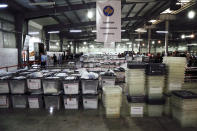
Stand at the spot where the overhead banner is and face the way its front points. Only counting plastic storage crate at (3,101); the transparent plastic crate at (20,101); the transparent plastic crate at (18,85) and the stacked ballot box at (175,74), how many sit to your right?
3

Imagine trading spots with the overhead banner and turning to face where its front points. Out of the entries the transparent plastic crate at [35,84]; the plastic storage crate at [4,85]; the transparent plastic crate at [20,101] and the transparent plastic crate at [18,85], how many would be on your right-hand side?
4

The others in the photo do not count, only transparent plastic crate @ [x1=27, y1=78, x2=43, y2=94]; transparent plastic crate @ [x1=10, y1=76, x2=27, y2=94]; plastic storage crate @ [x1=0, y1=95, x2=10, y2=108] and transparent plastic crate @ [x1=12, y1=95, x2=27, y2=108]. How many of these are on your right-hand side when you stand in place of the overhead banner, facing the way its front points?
4

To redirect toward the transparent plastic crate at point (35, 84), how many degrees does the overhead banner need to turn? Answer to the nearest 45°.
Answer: approximately 90° to its right

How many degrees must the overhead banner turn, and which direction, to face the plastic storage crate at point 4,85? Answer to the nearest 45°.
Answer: approximately 90° to its right

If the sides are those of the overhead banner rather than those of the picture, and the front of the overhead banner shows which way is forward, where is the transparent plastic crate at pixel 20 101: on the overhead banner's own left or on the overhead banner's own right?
on the overhead banner's own right

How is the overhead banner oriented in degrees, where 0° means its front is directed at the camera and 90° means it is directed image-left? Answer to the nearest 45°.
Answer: approximately 0°
